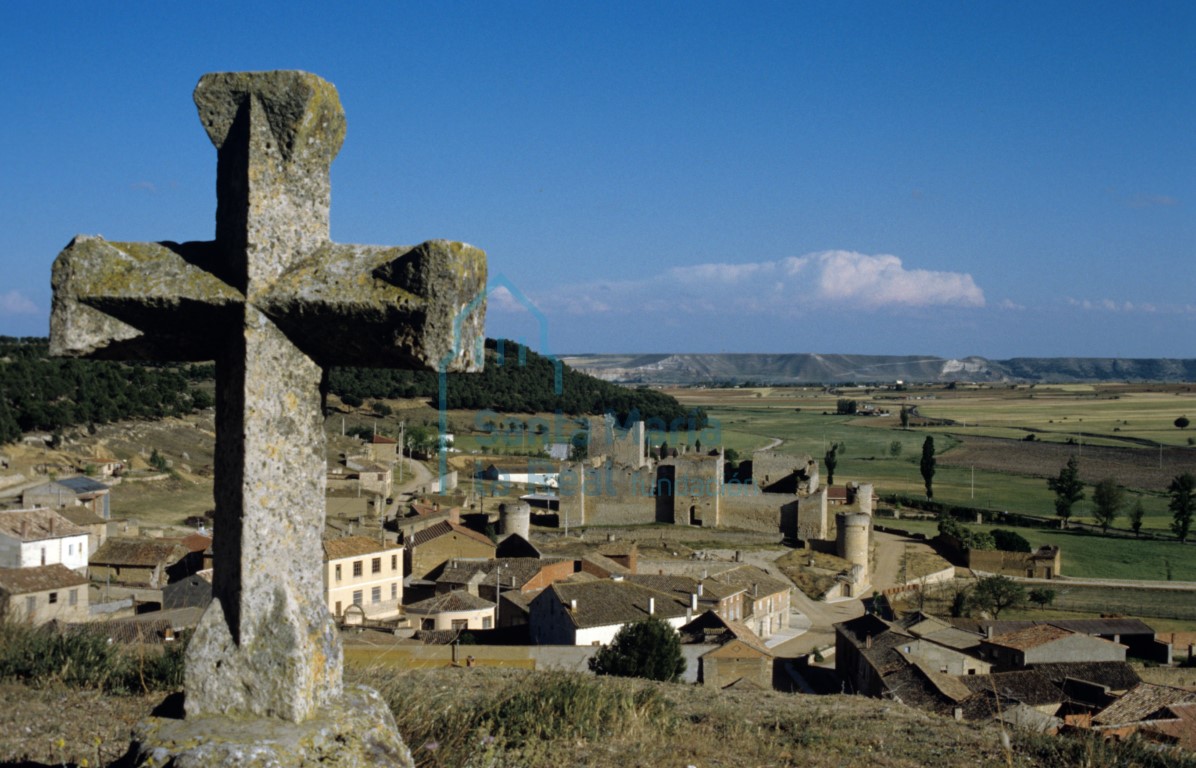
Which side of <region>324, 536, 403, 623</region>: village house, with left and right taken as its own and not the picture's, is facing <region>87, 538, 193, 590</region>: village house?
right

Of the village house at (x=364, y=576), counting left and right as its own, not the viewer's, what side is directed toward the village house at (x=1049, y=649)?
left

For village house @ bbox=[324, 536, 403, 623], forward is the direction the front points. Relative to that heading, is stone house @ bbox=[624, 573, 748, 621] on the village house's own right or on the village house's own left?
on the village house's own left

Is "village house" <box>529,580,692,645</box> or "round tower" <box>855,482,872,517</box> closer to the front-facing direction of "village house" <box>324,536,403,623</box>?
the village house

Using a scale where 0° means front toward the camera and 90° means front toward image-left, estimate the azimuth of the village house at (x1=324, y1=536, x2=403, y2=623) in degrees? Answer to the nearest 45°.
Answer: approximately 0°

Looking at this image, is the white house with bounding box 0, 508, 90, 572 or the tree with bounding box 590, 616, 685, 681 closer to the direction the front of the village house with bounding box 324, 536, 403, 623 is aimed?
the tree

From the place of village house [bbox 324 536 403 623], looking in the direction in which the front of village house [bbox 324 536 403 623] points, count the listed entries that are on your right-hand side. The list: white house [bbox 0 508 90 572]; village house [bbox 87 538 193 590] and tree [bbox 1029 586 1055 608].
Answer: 2

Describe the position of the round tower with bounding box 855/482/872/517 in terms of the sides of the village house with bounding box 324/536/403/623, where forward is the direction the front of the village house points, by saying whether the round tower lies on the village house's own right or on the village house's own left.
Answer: on the village house's own left

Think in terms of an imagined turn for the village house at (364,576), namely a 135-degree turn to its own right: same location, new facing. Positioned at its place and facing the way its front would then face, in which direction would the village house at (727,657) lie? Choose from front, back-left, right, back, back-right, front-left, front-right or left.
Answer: back

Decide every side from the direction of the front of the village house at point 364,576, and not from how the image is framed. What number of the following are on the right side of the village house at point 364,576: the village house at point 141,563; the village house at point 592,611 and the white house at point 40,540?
2

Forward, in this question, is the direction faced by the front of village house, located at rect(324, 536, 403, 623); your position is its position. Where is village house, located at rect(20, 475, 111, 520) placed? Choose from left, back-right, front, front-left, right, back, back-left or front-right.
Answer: back-right

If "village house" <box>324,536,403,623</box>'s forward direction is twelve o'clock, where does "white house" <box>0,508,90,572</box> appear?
The white house is roughly at 3 o'clock from the village house.

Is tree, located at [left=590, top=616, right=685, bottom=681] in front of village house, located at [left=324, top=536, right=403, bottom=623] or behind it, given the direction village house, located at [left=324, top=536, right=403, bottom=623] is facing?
in front

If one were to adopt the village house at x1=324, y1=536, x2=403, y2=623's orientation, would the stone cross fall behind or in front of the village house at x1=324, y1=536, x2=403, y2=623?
in front
